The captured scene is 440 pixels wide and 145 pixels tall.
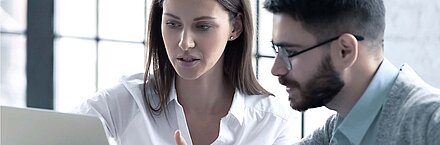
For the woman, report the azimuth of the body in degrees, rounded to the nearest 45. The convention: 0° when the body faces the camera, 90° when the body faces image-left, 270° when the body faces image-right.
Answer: approximately 0°

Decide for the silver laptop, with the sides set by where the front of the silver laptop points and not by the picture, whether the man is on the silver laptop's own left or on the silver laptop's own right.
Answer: on the silver laptop's own right

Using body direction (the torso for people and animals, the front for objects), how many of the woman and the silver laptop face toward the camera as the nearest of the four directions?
1

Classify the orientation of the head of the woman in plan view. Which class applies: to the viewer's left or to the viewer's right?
to the viewer's left

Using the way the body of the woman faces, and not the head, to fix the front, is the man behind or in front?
in front

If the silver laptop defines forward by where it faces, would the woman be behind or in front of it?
in front

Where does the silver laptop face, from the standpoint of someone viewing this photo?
facing away from the viewer and to the right of the viewer

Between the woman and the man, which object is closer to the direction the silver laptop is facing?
the woman
